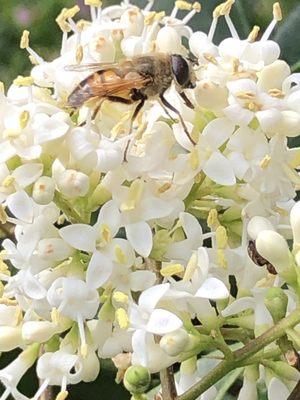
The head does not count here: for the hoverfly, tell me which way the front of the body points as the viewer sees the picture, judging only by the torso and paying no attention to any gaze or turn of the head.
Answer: to the viewer's right

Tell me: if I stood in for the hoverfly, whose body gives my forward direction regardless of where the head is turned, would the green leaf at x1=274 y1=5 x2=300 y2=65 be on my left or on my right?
on my left
